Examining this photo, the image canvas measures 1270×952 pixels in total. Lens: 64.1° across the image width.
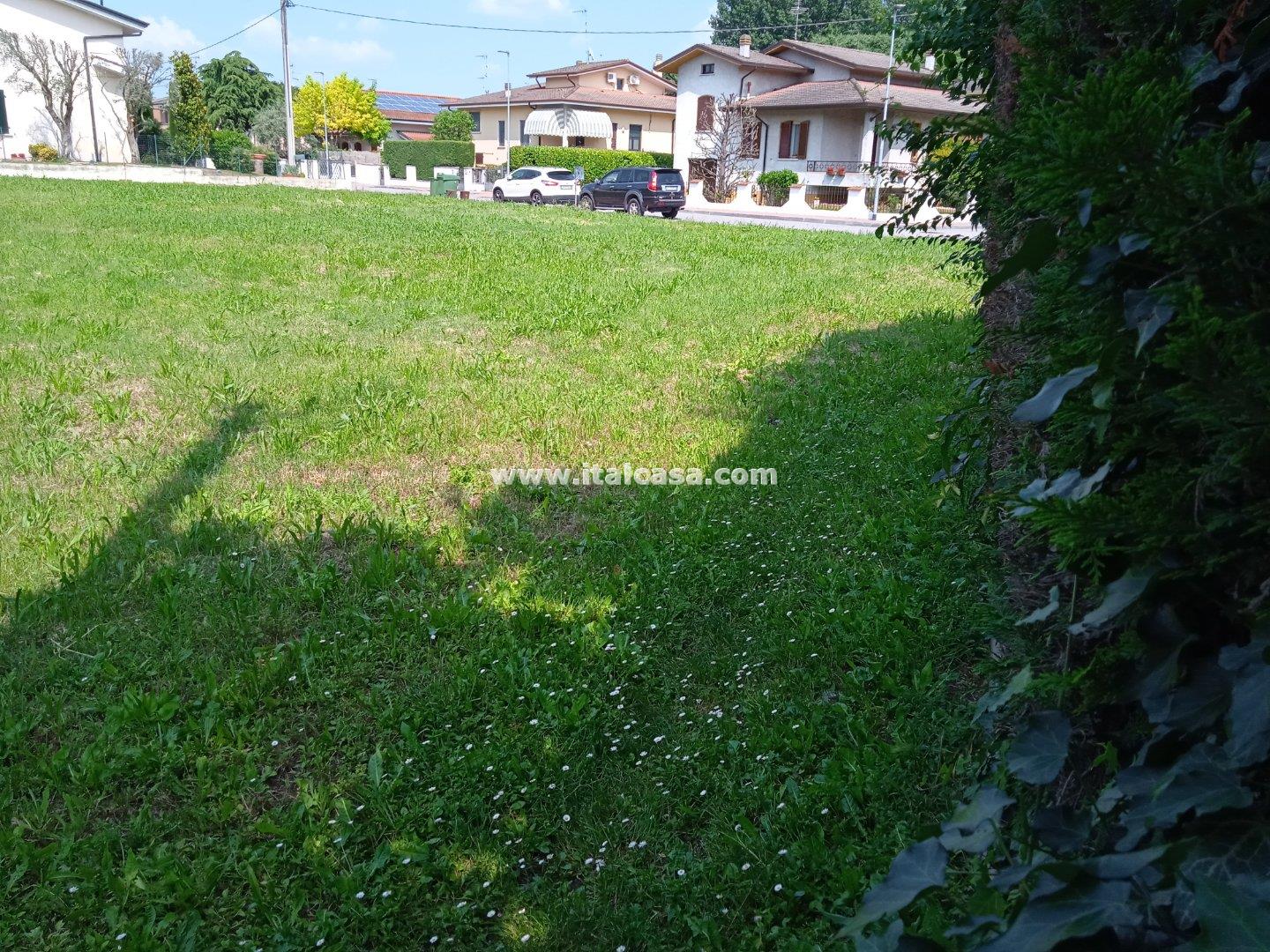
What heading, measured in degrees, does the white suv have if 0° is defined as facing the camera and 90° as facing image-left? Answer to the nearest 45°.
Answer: approximately 135°

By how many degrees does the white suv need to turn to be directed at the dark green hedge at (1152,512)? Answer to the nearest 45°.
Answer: approximately 135° to its left

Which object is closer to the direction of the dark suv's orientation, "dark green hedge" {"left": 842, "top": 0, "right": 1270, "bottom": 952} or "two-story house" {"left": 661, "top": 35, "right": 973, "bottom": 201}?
the two-story house

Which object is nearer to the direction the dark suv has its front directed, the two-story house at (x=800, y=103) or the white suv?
the white suv

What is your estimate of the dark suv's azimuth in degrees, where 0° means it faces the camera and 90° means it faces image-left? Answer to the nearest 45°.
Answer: approximately 135°

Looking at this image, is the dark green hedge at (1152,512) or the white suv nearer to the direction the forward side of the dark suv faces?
the white suv

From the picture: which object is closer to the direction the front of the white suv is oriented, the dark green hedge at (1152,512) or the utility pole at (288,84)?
the utility pole

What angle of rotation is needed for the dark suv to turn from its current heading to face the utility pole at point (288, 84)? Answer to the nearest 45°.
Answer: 0° — it already faces it
